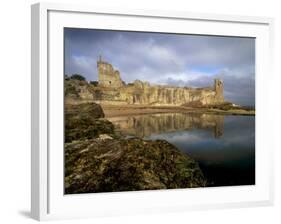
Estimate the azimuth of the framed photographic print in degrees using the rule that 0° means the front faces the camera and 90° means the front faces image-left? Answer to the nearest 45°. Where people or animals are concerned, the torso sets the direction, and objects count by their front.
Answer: approximately 315°
